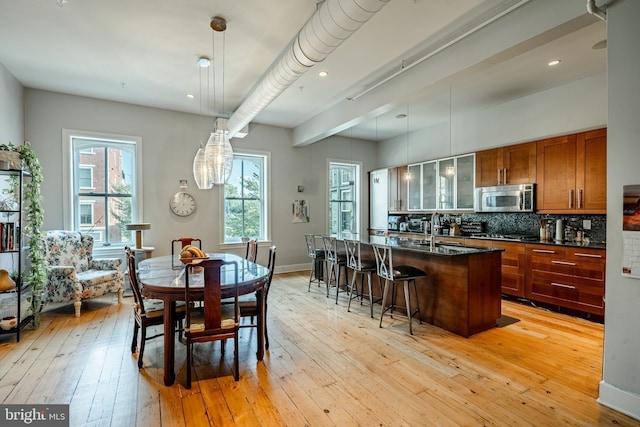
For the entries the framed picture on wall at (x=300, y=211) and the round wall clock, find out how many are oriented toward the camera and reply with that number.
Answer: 2

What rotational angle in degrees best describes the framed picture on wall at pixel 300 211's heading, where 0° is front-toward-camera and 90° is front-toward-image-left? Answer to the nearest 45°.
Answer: approximately 0°

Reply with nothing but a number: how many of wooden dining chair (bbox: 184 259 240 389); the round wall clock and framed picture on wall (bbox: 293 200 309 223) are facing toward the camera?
2

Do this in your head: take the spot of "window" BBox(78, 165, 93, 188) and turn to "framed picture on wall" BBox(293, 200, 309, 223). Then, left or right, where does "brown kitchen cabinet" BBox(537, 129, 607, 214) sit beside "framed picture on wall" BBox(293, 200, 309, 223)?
right

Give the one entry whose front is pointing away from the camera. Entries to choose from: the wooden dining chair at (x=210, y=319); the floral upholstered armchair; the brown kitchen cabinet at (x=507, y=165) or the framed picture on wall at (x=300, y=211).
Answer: the wooden dining chair

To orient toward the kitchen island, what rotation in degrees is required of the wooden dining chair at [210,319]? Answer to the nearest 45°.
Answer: approximately 90° to its right

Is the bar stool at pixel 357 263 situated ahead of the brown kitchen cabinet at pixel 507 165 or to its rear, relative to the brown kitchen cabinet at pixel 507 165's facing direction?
ahead

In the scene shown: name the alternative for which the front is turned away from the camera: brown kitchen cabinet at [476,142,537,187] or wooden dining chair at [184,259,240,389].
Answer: the wooden dining chair

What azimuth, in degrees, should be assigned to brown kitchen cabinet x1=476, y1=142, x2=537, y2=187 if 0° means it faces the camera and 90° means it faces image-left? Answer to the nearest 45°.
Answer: approximately 45°

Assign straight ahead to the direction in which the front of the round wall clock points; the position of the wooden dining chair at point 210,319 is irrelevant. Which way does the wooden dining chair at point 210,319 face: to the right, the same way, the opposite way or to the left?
the opposite way

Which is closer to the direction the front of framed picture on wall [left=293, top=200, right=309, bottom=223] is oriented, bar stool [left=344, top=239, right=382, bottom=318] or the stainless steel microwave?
the bar stool

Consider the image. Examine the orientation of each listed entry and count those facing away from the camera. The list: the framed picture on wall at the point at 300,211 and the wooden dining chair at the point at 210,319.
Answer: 1
